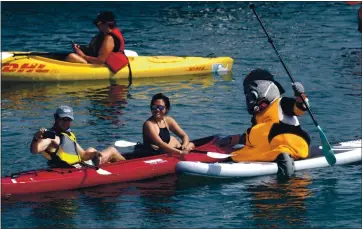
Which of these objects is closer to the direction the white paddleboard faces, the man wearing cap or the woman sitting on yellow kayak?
the man wearing cap

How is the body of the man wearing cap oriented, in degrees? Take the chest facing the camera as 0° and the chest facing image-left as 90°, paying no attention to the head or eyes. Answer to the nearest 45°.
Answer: approximately 315°

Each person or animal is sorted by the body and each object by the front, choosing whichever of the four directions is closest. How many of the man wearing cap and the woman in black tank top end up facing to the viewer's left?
0

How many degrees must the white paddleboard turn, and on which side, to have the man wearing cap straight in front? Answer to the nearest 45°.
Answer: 0° — it already faces them

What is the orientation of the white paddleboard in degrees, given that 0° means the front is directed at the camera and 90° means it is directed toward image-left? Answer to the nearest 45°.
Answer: approximately 90°
